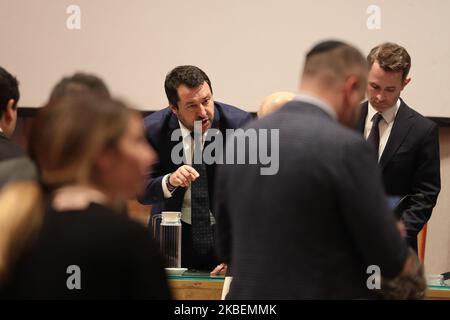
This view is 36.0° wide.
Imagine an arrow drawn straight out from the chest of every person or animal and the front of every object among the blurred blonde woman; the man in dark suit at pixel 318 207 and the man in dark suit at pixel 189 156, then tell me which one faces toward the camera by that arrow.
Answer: the man in dark suit at pixel 189 156

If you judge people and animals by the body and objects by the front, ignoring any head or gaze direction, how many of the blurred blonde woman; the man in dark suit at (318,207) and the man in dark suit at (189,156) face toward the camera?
1

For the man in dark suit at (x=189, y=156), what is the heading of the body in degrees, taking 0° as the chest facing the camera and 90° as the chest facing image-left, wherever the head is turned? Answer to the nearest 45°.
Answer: approximately 0°

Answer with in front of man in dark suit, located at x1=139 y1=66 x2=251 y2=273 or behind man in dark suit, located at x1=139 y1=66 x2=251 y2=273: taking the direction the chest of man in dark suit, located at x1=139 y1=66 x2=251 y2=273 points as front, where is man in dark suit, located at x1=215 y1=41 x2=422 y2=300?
in front

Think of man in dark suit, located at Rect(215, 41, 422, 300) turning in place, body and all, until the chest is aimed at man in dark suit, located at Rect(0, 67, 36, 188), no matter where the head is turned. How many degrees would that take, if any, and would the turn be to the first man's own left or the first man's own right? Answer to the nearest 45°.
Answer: approximately 90° to the first man's own left

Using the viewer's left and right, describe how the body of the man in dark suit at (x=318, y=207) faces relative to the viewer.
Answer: facing away from the viewer and to the right of the viewer

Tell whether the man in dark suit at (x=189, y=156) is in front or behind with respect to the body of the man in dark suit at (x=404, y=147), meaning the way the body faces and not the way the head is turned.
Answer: in front

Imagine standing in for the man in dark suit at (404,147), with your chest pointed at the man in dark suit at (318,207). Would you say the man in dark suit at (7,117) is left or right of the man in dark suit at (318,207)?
right

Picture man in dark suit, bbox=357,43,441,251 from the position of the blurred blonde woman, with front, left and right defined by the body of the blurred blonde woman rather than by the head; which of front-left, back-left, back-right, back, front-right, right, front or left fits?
front

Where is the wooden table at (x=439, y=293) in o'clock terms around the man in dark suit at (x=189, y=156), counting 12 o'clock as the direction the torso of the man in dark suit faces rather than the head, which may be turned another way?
The wooden table is roughly at 10 o'clock from the man in dark suit.

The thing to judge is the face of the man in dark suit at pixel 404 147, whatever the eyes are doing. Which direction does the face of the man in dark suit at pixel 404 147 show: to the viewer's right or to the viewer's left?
to the viewer's left
